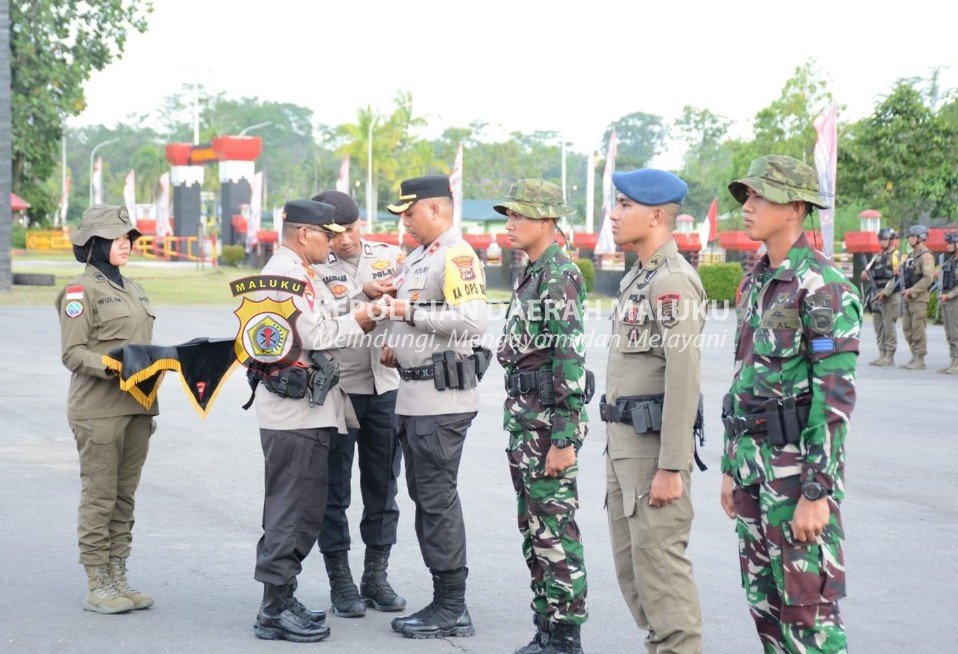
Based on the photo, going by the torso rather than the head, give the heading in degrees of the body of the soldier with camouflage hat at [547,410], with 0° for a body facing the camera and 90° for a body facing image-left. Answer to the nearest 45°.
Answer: approximately 45°

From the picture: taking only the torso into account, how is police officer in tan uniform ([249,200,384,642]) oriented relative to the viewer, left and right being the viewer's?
facing to the right of the viewer

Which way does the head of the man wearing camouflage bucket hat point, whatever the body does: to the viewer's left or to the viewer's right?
to the viewer's left

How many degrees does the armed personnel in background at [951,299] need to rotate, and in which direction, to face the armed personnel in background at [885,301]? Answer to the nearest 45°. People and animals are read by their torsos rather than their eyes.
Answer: approximately 45° to their right

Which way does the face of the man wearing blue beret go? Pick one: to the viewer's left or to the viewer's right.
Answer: to the viewer's left

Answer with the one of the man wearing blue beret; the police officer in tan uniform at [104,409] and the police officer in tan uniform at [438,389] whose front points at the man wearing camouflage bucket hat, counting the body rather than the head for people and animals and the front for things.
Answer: the police officer in tan uniform at [104,409]

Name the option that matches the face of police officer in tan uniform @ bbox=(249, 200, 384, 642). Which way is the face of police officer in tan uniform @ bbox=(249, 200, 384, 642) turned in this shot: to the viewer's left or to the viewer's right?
to the viewer's right

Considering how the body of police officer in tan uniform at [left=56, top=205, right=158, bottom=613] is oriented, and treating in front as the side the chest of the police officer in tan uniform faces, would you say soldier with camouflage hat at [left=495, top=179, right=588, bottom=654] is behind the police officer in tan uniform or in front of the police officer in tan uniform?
in front

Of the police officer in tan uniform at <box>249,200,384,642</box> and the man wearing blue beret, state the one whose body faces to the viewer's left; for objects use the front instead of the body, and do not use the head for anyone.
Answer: the man wearing blue beret

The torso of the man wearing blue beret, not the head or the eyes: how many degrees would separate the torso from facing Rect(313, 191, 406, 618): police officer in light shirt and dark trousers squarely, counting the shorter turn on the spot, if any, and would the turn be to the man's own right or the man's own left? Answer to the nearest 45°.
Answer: approximately 45° to the man's own right

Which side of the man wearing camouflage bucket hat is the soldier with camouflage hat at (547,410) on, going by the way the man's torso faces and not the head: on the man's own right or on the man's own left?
on the man's own right
